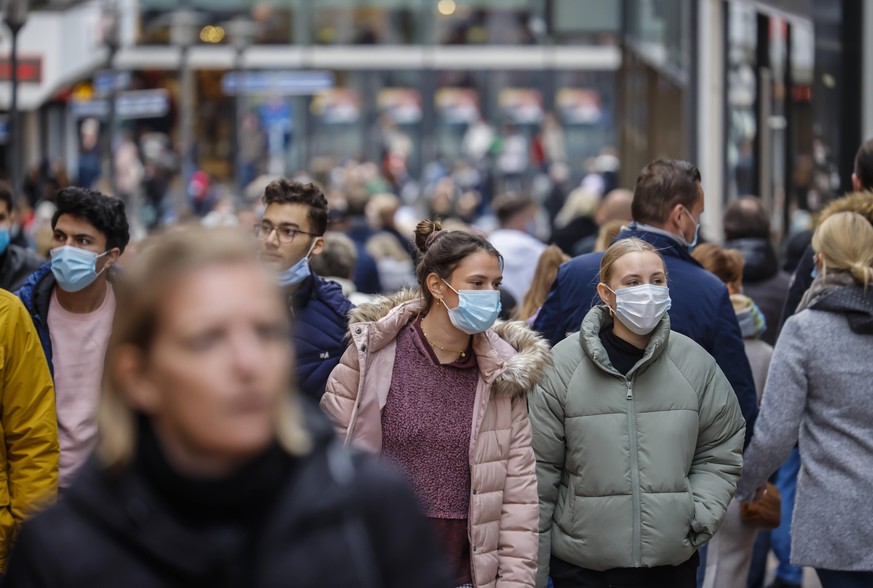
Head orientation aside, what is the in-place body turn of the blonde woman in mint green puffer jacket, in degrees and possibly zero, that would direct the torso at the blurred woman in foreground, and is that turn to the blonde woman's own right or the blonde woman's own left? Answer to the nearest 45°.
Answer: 0° — they already face them

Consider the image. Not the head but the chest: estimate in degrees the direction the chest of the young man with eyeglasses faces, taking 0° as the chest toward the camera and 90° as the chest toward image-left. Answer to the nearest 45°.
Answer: approximately 45°

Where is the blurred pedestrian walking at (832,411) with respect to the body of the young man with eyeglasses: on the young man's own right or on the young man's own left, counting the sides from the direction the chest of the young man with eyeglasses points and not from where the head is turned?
on the young man's own left

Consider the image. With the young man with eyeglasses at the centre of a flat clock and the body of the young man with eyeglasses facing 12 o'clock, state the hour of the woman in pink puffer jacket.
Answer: The woman in pink puffer jacket is roughly at 10 o'clock from the young man with eyeglasses.
